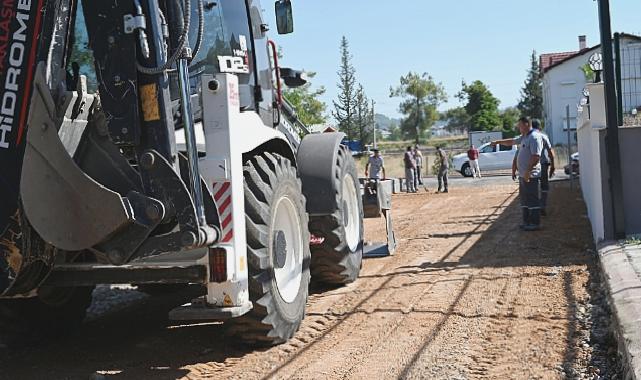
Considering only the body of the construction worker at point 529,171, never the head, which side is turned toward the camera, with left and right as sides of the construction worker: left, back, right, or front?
left

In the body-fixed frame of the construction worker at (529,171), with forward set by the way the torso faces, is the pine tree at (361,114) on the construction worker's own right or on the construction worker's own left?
on the construction worker's own right

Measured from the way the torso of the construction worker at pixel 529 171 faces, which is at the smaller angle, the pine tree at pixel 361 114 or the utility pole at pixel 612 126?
the pine tree

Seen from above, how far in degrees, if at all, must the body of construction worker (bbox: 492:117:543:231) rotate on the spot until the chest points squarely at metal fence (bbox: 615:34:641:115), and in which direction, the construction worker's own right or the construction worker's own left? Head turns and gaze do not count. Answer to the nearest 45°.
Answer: approximately 135° to the construction worker's own left

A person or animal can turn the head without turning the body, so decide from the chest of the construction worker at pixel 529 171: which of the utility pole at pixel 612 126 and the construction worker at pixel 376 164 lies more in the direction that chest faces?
the construction worker

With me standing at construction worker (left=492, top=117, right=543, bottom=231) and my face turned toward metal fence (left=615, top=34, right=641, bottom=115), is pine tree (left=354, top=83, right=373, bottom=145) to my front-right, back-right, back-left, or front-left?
back-left

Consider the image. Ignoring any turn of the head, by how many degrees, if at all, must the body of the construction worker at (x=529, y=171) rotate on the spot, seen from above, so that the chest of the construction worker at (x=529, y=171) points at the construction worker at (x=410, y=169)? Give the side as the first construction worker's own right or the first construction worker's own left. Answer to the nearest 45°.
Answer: approximately 90° to the first construction worker's own right

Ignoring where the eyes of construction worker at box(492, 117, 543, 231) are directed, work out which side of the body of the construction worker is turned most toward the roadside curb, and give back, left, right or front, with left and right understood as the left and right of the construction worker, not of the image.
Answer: left
